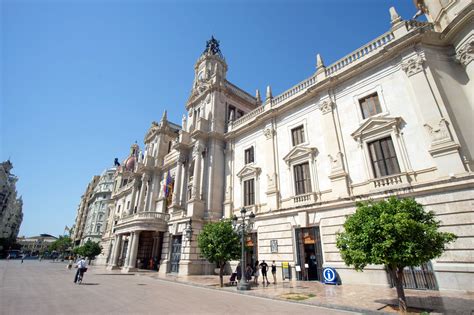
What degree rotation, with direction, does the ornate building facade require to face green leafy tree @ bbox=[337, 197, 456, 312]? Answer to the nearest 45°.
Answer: approximately 45° to its left

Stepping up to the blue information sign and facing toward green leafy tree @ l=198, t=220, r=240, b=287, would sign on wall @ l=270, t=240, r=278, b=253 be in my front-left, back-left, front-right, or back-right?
front-right

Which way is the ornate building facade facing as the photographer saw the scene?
facing the viewer and to the left of the viewer
